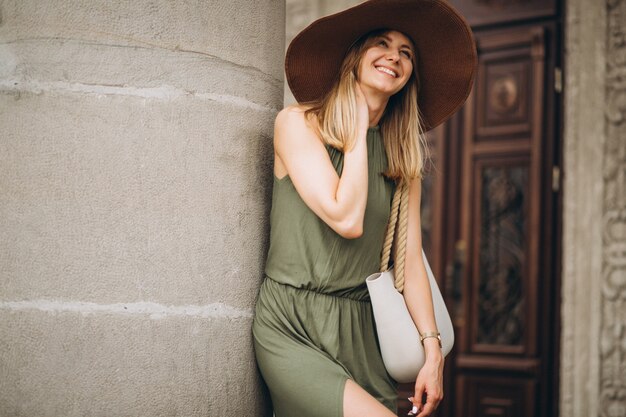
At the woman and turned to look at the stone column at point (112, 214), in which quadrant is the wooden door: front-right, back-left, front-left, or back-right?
back-right

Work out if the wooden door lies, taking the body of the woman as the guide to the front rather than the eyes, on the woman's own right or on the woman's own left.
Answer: on the woman's own left

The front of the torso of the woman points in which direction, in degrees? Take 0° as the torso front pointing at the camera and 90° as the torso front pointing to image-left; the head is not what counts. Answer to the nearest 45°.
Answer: approximately 315°

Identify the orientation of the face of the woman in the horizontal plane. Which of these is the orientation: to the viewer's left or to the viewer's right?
to the viewer's right

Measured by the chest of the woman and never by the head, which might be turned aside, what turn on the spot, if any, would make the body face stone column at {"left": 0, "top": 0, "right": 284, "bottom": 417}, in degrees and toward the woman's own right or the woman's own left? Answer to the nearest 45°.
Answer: approximately 135° to the woman's own right

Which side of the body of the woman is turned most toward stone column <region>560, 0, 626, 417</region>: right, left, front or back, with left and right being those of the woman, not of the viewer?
left
